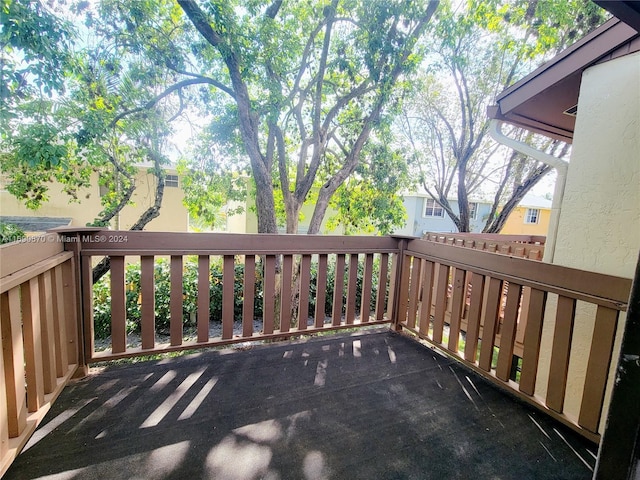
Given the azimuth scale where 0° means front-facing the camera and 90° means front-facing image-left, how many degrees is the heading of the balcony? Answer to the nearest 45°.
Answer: approximately 180°

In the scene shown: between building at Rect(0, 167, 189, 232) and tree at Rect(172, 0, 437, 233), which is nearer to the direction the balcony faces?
the tree

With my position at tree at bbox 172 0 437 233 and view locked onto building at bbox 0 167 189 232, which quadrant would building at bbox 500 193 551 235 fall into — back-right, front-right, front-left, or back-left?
back-right

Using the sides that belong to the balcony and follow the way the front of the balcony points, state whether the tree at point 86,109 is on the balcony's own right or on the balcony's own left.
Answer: on the balcony's own left

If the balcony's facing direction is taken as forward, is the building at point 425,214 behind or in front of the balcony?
in front

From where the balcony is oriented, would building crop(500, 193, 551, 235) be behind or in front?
in front

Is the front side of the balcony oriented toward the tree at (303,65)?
yes
